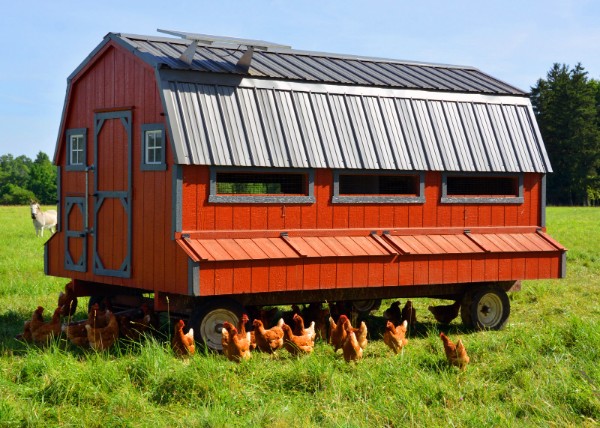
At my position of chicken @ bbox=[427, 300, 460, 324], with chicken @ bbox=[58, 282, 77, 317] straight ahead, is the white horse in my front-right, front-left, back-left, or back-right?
front-right

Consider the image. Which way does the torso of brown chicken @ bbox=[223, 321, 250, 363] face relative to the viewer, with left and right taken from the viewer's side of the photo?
facing the viewer and to the left of the viewer

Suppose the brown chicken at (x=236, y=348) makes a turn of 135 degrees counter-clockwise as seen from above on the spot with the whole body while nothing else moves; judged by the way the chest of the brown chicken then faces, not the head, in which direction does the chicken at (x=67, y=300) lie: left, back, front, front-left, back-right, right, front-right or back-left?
back-left

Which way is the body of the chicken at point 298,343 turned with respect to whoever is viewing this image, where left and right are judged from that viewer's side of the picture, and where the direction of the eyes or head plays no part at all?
facing to the left of the viewer

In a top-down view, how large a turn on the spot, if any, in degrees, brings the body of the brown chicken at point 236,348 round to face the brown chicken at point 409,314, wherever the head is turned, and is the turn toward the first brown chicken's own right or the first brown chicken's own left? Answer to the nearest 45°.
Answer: approximately 180°
